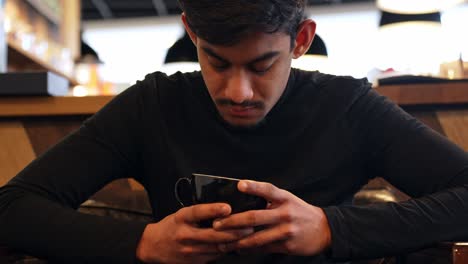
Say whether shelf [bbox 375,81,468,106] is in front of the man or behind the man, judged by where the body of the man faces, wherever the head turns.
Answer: behind

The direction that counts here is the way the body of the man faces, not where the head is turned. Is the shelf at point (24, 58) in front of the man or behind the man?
behind

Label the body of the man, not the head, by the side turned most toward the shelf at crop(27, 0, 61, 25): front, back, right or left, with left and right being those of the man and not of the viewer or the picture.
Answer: back

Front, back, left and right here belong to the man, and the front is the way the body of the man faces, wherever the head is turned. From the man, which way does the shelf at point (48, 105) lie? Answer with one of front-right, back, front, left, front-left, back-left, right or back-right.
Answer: back-right

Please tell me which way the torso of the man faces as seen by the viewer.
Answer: toward the camera

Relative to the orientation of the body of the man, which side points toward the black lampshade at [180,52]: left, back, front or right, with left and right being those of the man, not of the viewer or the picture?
back

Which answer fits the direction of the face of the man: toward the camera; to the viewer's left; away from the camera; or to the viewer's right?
toward the camera
